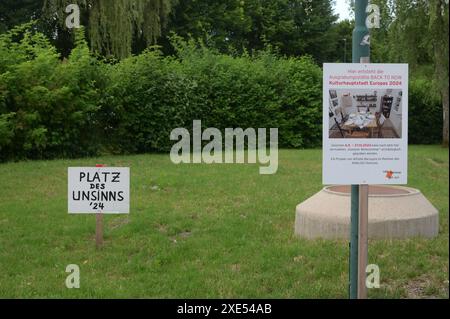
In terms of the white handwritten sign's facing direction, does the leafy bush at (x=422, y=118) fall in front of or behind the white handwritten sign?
behind

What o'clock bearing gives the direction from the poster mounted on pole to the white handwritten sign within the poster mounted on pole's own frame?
The white handwritten sign is roughly at 4 o'clock from the poster mounted on pole.

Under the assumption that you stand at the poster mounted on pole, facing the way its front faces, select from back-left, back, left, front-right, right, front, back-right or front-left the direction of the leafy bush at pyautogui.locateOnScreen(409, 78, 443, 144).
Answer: back

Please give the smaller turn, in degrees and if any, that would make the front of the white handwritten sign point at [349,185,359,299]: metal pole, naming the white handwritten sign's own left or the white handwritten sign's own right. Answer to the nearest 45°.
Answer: approximately 45° to the white handwritten sign's own left

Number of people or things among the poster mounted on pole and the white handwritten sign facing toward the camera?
2

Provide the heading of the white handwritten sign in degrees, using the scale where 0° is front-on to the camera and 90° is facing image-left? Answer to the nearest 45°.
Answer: approximately 0°

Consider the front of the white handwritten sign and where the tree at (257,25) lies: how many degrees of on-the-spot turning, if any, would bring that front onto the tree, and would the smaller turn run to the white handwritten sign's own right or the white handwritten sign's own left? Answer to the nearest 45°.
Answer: approximately 180°

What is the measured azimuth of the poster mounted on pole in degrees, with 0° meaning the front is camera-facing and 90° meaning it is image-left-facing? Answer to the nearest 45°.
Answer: approximately 0°

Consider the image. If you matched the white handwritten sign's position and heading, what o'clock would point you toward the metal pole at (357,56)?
The metal pole is roughly at 11 o'clock from the white handwritten sign.

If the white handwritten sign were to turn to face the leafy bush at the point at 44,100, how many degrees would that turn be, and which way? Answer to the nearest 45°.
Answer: approximately 180°

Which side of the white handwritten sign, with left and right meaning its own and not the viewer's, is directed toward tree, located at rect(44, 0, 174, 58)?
back

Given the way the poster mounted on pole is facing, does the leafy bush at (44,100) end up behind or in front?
behind

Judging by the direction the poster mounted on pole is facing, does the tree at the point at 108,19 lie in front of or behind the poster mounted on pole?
behind
